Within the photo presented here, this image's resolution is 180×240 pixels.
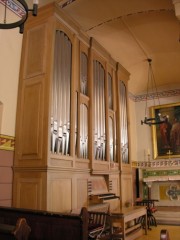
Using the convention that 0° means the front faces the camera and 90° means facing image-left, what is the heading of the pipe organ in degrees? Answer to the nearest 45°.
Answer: approximately 315°
